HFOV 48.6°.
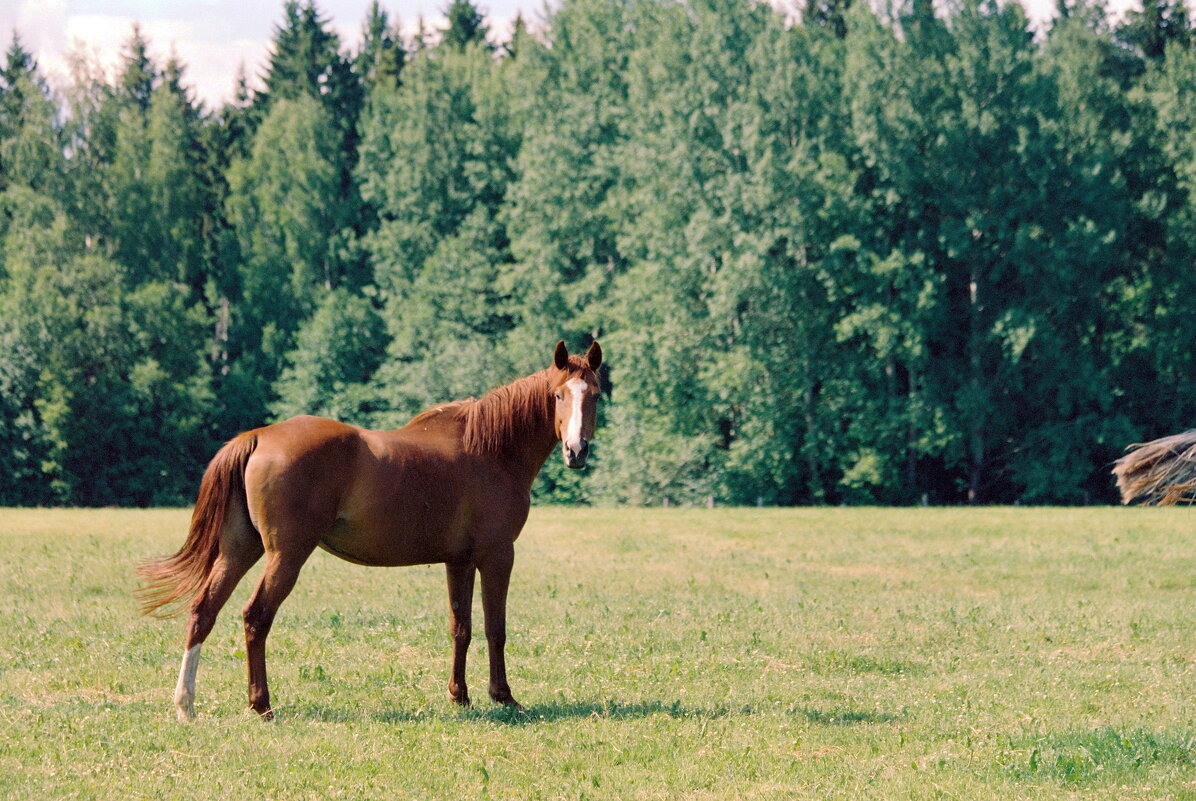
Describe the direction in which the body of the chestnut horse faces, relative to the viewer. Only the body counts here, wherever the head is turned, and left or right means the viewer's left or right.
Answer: facing to the right of the viewer
